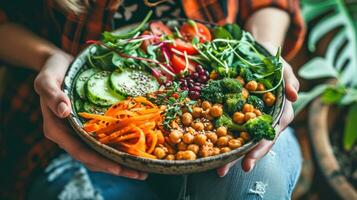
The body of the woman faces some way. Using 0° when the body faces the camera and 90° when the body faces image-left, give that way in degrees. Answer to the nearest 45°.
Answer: approximately 0°
